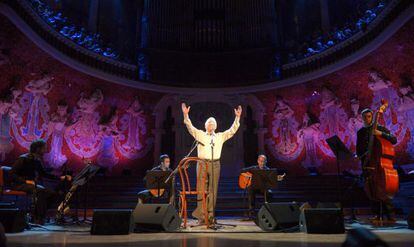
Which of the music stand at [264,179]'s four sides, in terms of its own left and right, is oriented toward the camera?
back

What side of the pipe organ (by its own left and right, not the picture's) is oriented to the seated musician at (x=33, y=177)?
front

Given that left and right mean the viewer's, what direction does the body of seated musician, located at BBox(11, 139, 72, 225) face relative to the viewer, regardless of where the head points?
facing to the right of the viewer

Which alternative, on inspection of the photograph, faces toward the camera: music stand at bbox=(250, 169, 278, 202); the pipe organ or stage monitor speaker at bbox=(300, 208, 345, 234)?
the pipe organ

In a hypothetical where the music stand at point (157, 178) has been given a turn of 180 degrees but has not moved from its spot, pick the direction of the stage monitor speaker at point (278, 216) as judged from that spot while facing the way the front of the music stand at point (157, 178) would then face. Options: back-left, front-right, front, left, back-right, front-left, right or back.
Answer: front-left

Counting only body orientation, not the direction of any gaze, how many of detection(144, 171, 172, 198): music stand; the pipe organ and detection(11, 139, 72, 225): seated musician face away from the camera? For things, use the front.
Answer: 1

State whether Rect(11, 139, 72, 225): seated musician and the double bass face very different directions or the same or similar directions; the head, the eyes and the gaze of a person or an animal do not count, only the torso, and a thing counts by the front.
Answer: very different directions

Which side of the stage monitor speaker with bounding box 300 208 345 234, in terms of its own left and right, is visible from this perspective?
back

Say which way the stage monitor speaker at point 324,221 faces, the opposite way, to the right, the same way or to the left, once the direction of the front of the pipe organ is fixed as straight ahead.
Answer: the opposite way

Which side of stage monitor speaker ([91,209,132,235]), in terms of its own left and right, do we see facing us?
back

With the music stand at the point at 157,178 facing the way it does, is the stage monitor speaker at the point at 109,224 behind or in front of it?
behind

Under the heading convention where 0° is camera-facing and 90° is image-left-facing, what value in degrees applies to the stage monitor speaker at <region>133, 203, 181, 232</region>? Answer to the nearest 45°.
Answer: approximately 225°

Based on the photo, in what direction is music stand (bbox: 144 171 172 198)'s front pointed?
away from the camera
